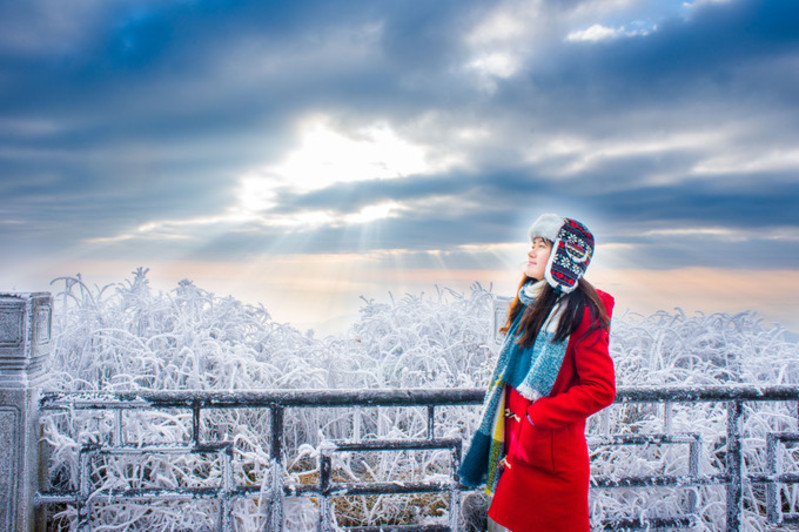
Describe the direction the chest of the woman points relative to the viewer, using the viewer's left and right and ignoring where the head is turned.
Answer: facing to the left of the viewer

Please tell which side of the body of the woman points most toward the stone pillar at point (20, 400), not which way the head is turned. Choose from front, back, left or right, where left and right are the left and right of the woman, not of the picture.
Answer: front

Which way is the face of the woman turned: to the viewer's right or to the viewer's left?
to the viewer's left
